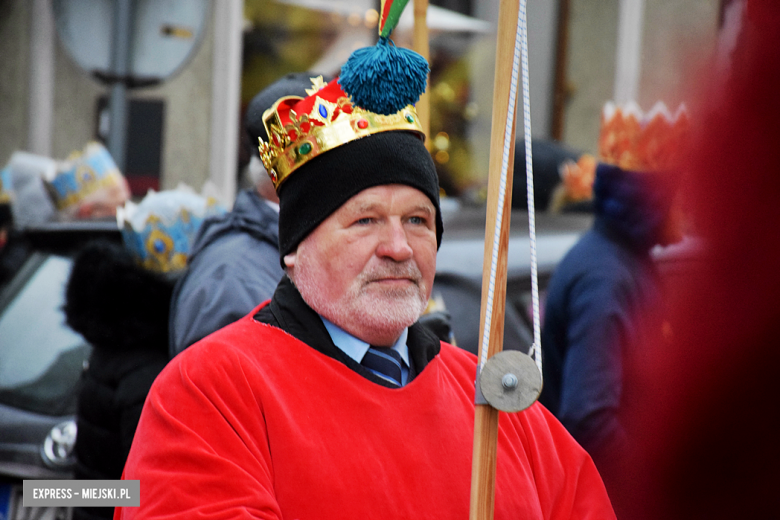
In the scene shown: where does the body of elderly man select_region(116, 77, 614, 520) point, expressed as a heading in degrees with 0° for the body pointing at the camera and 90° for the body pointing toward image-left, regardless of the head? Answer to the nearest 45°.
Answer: approximately 315°

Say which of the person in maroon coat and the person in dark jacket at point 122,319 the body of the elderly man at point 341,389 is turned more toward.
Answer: the person in maroon coat

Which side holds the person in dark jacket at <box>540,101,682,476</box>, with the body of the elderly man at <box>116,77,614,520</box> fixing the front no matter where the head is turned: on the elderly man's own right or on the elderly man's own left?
on the elderly man's own left

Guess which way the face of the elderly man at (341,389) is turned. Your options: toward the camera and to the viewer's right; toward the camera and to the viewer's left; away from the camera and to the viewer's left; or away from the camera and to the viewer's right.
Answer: toward the camera and to the viewer's right

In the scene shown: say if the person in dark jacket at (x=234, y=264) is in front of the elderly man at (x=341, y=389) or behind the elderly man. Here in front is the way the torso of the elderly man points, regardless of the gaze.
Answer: behind

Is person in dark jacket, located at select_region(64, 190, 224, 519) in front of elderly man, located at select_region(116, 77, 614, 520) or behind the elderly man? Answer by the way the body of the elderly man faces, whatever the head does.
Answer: behind

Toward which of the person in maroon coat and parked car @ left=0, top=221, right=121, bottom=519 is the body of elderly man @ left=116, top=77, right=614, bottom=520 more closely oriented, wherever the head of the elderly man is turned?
the person in maroon coat
